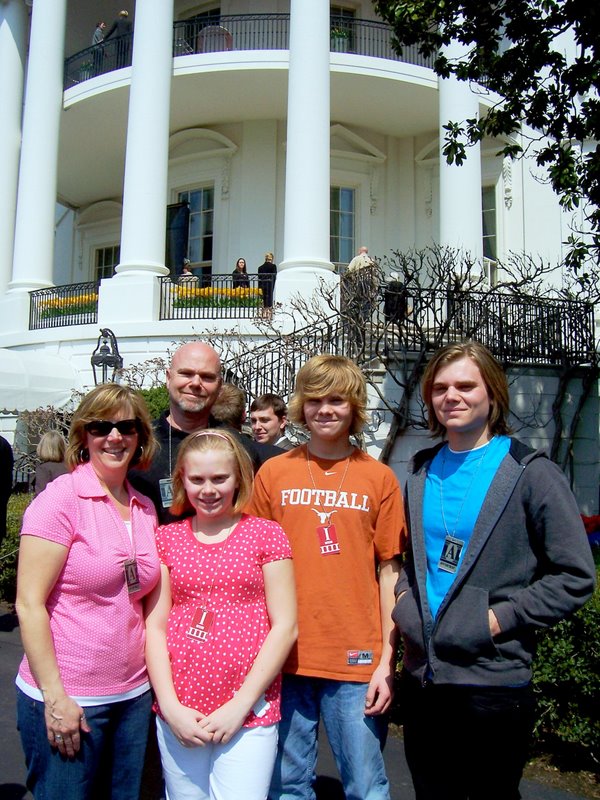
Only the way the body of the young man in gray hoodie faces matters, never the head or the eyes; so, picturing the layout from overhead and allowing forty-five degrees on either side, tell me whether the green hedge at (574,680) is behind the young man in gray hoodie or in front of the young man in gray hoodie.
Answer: behind

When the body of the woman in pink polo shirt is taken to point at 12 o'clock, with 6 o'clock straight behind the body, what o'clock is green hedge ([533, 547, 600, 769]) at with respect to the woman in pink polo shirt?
The green hedge is roughly at 10 o'clock from the woman in pink polo shirt.

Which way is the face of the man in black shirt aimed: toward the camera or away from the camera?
toward the camera

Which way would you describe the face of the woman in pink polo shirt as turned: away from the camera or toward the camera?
toward the camera

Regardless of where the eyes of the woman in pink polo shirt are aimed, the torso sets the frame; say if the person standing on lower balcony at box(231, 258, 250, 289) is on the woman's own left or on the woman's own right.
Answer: on the woman's own left

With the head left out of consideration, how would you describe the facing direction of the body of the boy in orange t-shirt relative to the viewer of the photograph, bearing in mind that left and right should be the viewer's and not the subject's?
facing the viewer

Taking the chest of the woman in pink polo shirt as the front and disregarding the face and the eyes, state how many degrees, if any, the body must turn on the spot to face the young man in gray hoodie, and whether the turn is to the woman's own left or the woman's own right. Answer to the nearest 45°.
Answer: approximately 45° to the woman's own left

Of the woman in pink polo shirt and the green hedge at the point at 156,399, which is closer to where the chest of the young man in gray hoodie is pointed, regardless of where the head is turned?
the woman in pink polo shirt

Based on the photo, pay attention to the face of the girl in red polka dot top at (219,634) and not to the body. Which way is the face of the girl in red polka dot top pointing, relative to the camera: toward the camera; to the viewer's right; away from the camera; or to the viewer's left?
toward the camera

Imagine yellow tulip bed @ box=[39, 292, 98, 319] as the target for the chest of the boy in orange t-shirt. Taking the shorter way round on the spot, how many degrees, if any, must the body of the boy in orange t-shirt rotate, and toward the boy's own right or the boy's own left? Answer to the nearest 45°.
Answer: approximately 135° to the boy's own right

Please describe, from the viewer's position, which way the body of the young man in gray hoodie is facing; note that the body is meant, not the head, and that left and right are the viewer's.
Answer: facing the viewer and to the left of the viewer

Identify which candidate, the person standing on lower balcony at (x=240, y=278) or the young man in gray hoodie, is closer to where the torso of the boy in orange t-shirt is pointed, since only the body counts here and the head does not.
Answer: the young man in gray hoodie

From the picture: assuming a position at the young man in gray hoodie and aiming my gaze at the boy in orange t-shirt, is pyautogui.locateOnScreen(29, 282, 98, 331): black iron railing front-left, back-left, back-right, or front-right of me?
front-right

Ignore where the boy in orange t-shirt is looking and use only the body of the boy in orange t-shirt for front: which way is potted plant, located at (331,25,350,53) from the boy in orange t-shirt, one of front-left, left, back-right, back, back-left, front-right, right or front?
back

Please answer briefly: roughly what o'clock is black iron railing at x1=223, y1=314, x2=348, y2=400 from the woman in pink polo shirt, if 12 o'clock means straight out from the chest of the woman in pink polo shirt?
The black iron railing is roughly at 8 o'clock from the woman in pink polo shirt.

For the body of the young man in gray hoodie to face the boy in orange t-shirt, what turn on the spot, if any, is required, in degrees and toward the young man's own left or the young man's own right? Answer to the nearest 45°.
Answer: approximately 45° to the young man's own right

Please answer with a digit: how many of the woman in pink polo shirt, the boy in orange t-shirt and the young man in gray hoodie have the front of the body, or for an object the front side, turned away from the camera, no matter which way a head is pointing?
0
